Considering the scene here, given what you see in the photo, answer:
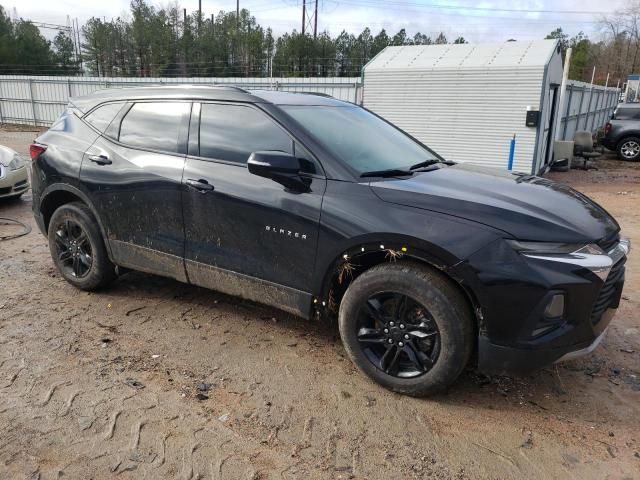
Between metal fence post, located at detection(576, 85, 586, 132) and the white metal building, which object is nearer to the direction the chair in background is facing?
the white metal building

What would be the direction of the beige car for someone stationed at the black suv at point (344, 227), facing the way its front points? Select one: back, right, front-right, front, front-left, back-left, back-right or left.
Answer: back

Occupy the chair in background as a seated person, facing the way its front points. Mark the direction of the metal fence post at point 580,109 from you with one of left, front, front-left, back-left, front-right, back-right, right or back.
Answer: back-left

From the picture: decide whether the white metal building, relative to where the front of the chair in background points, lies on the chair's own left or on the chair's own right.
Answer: on the chair's own right

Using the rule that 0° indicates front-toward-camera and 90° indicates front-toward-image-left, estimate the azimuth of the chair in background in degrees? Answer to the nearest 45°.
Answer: approximately 315°

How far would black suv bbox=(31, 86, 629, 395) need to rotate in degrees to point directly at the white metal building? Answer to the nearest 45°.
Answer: approximately 135° to its left

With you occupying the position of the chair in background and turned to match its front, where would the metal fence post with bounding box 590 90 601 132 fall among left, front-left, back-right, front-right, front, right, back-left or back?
back-left

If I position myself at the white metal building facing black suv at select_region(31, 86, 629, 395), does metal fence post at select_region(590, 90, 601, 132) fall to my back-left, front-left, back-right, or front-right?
back-left

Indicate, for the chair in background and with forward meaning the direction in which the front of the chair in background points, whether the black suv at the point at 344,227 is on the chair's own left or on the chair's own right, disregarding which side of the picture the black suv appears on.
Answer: on the chair's own right

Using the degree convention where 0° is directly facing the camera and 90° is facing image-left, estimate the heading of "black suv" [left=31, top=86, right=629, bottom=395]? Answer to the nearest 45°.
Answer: approximately 315°

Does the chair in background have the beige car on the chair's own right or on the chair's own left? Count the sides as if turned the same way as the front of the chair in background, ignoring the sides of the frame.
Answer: on the chair's own right
